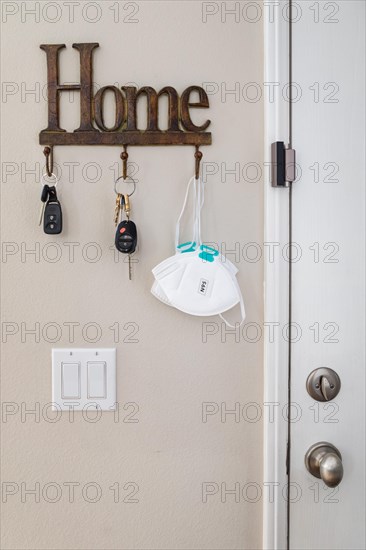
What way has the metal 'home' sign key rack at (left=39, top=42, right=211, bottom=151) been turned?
toward the camera

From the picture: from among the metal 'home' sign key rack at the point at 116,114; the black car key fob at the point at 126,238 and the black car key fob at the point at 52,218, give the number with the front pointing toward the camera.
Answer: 3

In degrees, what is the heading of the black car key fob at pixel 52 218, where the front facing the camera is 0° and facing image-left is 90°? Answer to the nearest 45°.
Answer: approximately 0°

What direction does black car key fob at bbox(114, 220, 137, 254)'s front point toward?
toward the camera

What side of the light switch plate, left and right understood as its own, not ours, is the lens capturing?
front
